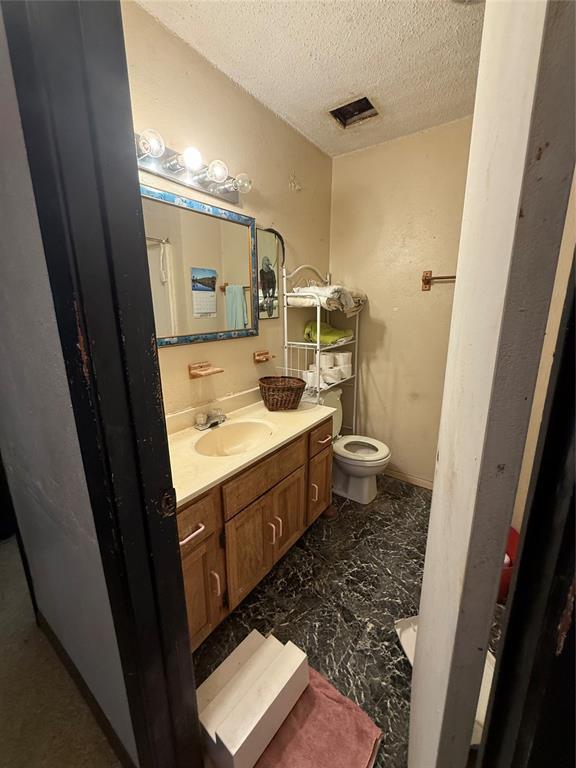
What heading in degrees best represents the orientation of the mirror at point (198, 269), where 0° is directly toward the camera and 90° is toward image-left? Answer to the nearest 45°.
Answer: approximately 315°

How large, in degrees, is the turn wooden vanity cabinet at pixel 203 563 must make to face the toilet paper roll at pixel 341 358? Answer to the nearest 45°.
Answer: approximately 90° to its left

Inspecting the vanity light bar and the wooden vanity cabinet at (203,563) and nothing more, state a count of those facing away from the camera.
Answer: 0

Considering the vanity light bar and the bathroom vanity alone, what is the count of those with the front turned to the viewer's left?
0

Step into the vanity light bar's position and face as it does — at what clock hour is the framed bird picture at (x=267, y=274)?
The framed bird picture is roughly at 9 o'clock from the vanity light bar.

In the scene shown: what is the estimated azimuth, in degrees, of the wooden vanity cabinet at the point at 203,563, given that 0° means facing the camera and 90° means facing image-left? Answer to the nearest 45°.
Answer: approximately 315°

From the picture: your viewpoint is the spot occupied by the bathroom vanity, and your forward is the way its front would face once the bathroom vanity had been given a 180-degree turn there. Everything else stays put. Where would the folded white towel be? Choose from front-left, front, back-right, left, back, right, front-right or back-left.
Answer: right
